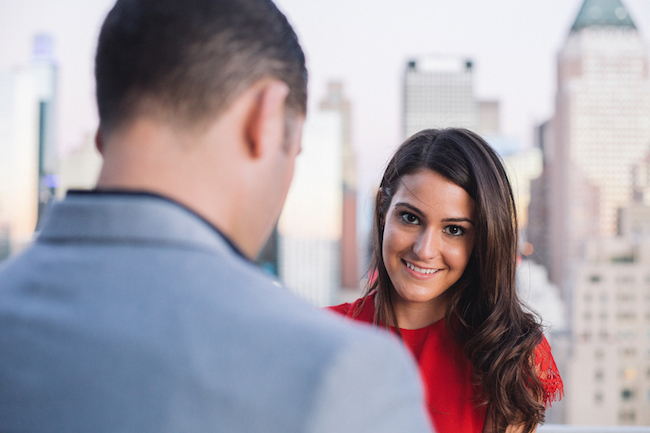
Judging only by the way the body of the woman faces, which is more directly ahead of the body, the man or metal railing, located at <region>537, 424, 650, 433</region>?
the man

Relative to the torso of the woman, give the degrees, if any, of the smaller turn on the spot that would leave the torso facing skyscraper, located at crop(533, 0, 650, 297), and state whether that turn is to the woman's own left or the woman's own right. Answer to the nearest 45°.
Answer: approximately 180°

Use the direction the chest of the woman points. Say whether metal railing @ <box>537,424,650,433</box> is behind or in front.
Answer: behind

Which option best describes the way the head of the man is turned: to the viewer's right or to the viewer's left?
to the viewer's right

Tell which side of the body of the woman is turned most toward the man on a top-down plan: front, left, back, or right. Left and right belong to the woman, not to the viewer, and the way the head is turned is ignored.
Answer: front

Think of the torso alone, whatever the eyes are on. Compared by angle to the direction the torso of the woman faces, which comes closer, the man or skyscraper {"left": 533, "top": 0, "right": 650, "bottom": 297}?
the man

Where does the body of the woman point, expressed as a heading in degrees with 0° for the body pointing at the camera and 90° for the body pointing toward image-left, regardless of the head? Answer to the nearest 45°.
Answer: approximately 0°

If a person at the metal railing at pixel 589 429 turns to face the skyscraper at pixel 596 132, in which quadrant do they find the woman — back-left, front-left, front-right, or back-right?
back-left

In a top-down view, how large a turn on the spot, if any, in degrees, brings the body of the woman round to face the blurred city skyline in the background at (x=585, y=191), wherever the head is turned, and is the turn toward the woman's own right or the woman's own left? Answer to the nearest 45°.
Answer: approximately 180°
